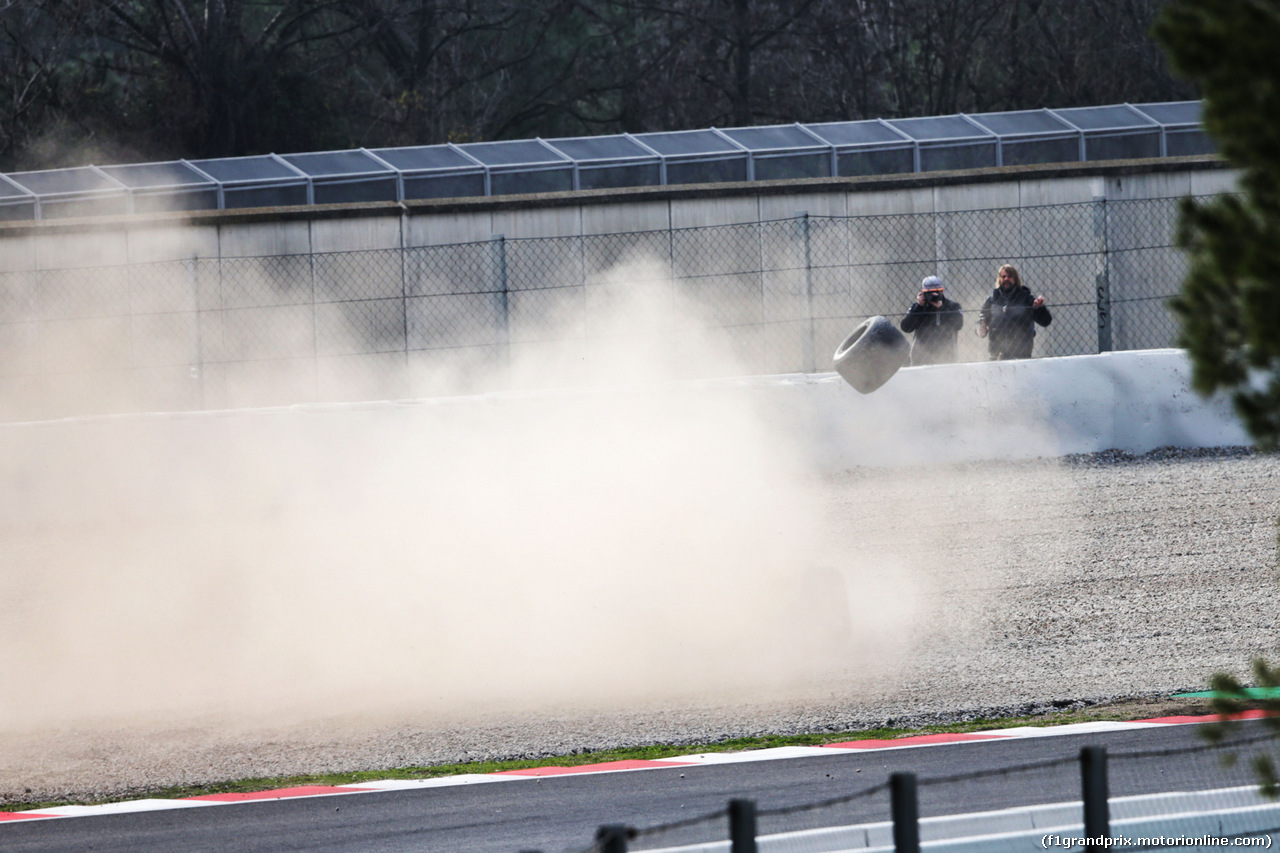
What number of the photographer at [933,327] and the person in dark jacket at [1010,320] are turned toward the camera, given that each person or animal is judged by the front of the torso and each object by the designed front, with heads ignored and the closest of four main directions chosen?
2

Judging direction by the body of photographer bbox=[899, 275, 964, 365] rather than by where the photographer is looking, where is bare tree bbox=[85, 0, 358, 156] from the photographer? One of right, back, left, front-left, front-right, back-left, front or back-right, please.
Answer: back-right

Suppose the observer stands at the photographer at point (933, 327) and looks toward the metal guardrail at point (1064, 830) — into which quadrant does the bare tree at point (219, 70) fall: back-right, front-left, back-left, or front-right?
back-right

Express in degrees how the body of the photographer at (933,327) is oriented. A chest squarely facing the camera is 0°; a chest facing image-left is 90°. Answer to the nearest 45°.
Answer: approximately 0°

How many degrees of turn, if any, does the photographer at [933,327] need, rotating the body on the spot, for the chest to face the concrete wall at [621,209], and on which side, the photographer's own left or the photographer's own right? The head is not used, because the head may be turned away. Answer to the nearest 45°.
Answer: approximately 135° to the photographer's own right

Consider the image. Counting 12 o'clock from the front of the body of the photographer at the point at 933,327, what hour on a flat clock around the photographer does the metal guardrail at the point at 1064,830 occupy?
The metal guardrail is roughly at 12 o'clock from the photographer.

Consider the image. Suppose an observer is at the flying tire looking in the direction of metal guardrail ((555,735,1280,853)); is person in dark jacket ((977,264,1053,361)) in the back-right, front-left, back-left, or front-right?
back-left

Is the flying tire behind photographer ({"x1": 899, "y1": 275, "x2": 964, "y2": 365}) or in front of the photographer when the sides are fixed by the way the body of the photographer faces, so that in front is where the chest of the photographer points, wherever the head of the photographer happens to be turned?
in front

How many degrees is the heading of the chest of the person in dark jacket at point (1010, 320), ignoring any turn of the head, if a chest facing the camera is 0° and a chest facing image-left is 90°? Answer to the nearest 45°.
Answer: approximately 0°

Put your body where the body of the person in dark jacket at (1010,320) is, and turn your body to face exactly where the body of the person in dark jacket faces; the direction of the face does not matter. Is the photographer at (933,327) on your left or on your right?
on your right
